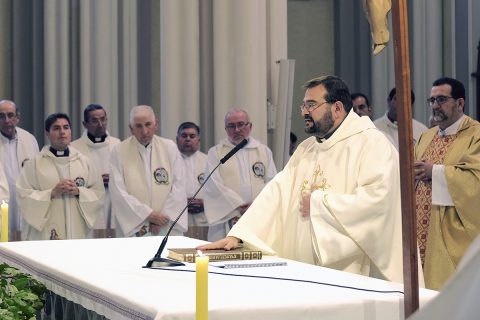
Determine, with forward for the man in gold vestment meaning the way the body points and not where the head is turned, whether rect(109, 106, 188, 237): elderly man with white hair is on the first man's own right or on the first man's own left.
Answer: on the first man's own right

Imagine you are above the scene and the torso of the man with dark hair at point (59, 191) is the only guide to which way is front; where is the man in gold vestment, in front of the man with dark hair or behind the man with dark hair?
in front

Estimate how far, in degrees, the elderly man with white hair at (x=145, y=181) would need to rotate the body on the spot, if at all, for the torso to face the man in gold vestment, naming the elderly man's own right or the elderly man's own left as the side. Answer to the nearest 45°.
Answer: approximately 45° to the elderly man's own left

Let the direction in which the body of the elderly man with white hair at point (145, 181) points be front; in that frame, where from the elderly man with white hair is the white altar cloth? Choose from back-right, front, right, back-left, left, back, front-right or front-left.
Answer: front

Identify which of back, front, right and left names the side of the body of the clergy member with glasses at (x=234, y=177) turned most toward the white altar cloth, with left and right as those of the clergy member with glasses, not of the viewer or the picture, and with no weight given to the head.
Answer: front

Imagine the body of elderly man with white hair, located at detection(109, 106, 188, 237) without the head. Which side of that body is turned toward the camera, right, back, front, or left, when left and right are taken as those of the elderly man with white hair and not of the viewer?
front

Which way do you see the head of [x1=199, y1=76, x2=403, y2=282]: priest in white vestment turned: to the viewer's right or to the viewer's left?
to the viewer's left

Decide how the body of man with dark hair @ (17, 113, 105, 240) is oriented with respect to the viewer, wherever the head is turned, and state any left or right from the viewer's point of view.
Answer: facing the viewer

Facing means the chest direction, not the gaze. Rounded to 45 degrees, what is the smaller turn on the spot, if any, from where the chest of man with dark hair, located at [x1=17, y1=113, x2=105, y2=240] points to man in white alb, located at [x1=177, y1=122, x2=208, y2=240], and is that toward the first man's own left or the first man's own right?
approximately 135° to the first man's own left

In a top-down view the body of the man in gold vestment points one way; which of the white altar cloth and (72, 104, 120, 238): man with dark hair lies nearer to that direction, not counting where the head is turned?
the white altar cloth

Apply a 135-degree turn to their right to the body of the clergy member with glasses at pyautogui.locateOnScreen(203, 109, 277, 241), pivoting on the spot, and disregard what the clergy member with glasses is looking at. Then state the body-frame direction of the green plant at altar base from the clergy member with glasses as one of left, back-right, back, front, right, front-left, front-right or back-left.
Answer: back-left

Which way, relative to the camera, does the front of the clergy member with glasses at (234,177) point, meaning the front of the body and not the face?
toward the camera
